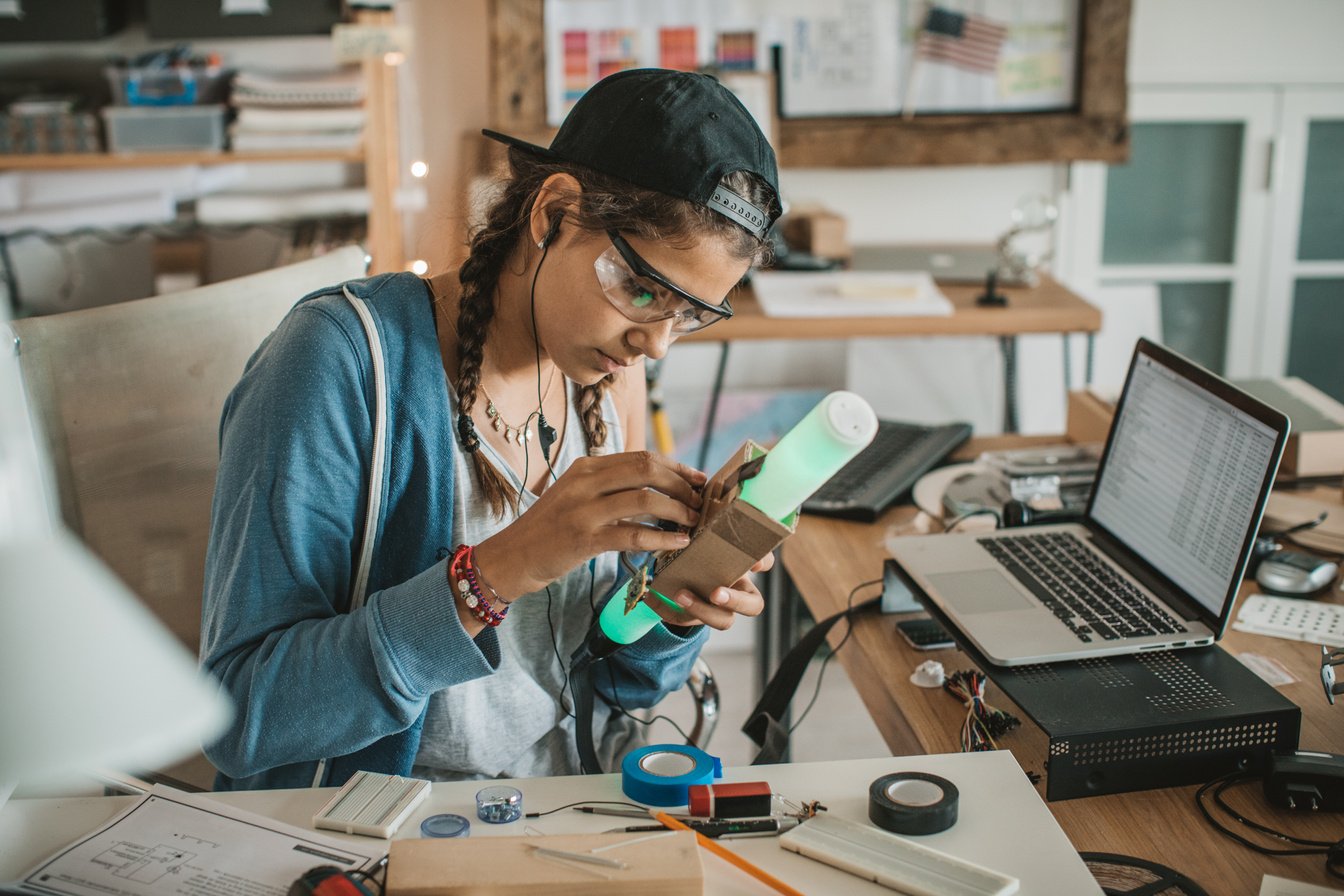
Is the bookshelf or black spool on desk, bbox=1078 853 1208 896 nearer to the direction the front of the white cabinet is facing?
the black spool on desk

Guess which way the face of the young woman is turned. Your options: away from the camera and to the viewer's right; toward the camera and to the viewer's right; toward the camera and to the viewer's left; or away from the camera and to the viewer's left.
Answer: toward the camera and to the viewer's right

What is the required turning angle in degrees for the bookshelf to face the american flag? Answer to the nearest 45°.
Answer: approximately 90° to its left

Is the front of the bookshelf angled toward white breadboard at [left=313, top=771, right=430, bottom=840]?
yes

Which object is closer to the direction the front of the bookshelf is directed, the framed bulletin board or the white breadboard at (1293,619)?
the white breadboard

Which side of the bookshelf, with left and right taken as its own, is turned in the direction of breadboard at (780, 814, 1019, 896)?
front

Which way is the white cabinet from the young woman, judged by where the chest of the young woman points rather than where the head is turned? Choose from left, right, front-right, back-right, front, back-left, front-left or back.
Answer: left

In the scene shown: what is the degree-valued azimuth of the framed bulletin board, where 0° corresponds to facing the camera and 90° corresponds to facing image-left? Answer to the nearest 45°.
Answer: approximately 0°

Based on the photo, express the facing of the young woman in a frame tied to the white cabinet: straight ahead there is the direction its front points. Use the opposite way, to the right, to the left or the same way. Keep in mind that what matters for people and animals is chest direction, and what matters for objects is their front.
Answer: to the left

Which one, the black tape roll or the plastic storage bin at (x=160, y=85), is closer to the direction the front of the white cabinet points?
the black tape roll

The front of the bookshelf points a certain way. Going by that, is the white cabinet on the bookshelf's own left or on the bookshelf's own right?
on the bookshelf's own left

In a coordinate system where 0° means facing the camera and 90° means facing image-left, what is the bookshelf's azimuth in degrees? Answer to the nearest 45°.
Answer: approximately 0°
